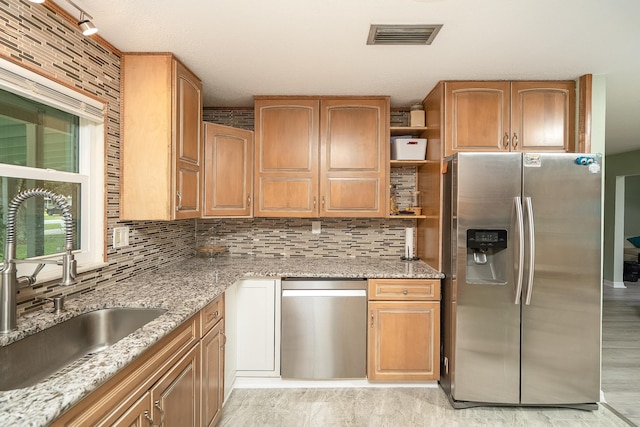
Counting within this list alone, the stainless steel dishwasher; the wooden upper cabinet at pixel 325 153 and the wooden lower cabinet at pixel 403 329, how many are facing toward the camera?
3

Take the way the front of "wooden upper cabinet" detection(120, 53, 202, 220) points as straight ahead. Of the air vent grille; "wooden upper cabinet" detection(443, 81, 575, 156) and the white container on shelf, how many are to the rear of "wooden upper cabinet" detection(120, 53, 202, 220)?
0

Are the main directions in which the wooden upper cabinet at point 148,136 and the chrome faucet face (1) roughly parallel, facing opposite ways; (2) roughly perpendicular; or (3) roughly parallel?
roughly parallel

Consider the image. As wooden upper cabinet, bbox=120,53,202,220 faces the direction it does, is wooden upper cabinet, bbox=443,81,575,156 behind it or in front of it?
in front

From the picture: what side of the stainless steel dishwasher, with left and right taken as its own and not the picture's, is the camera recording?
front

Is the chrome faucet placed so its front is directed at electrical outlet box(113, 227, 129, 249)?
no

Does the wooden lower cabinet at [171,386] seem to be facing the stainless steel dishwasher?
no

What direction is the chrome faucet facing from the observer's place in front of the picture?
facing the viewer and to the right of the viewer

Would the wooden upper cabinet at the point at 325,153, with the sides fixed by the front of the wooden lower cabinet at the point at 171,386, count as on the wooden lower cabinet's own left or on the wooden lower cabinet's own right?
on the wooden lower cabinet's own left

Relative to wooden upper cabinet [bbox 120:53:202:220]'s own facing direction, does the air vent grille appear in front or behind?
in front

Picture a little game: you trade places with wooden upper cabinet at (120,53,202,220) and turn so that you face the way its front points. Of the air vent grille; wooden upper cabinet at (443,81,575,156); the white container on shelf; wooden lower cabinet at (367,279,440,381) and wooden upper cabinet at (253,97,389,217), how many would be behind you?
0

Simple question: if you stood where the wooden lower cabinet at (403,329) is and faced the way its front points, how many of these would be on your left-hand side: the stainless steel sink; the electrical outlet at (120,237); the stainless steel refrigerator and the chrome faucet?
1

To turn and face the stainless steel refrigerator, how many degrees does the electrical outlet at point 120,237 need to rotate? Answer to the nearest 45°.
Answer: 0° — it already faces it

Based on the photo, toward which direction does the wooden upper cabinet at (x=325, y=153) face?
toward the camera

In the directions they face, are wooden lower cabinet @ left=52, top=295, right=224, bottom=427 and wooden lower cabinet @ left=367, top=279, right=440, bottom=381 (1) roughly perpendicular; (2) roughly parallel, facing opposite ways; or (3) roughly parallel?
roughly perpendicular

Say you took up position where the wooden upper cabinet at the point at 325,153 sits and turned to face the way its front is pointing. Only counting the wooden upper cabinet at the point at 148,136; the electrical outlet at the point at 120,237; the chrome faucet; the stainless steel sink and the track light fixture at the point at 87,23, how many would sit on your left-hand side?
0

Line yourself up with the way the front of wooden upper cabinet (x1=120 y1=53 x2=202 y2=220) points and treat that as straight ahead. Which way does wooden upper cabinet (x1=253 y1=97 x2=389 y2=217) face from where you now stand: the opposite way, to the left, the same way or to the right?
to the right

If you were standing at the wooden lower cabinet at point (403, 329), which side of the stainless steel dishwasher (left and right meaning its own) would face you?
left

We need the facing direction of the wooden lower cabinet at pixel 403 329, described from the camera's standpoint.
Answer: facing the viewer

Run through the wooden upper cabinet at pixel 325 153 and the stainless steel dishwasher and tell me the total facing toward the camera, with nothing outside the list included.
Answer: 2

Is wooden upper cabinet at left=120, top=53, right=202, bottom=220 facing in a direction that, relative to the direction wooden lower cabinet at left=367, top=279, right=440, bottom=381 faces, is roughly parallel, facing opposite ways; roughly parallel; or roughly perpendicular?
roughly perpendicular

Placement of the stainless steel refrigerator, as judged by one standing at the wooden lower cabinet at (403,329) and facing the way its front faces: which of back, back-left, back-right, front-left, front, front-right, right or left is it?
left

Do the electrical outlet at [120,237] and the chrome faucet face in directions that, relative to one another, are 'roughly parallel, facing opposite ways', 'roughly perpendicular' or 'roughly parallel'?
roughly parallel

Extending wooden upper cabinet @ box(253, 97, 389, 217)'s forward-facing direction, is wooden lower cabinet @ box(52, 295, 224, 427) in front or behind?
in front
